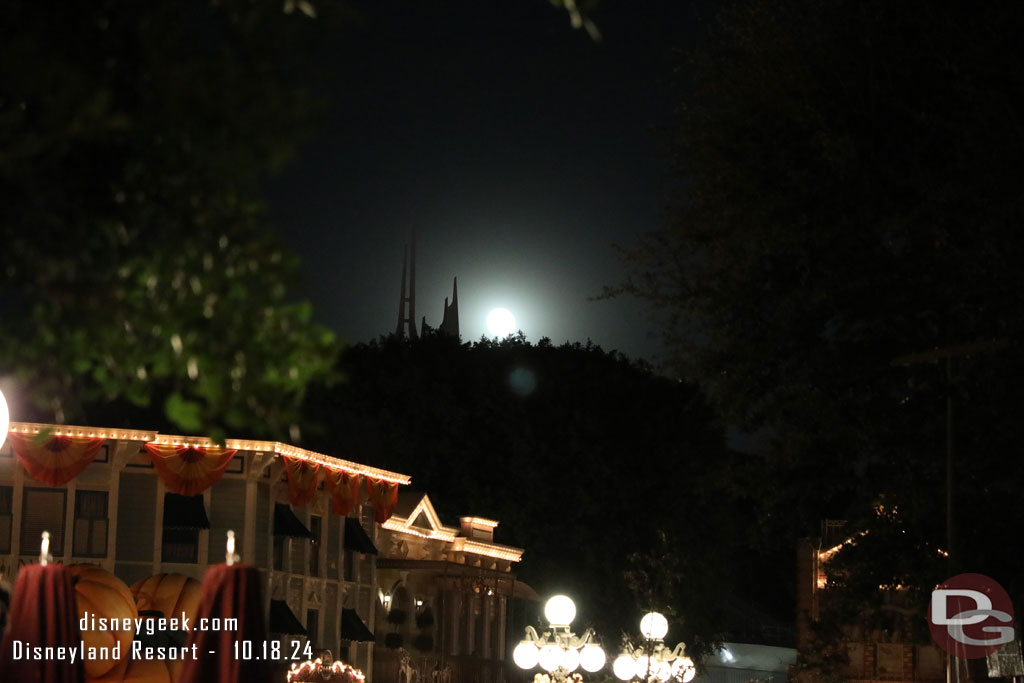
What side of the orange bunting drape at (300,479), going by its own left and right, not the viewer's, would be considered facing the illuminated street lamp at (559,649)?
front

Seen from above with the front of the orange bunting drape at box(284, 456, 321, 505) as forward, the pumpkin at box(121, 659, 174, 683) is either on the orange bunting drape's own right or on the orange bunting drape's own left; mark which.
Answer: on the orange bunting drape's own right

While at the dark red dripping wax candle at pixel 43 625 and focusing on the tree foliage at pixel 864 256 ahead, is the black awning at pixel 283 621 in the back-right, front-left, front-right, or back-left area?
front-left

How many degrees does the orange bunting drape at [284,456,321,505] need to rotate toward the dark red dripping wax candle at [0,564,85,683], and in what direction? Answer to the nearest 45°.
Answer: approximately 45° to its right

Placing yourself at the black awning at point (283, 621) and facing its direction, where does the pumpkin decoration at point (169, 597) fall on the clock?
The pumpkin decoration is roughly at 2 o'clock from the black awning.

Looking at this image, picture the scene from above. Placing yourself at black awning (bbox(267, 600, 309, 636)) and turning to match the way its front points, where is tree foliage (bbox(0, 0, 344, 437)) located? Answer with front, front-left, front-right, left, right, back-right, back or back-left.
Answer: front-right

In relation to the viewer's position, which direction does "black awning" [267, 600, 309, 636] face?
facing the viewer and to the right of the viewer

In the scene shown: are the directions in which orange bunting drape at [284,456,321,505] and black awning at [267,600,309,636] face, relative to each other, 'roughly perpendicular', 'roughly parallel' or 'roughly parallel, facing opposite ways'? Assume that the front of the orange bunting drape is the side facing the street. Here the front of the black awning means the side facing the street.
roughly parallel

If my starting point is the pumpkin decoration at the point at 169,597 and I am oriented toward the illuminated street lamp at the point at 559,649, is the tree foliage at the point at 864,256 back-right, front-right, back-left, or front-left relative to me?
front-right

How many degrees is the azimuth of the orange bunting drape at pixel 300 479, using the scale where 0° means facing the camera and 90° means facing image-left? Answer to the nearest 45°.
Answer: approximately 315°

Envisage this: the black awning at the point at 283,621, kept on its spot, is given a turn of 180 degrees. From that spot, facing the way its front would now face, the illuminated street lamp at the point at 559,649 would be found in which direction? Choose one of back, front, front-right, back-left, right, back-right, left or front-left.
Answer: back
